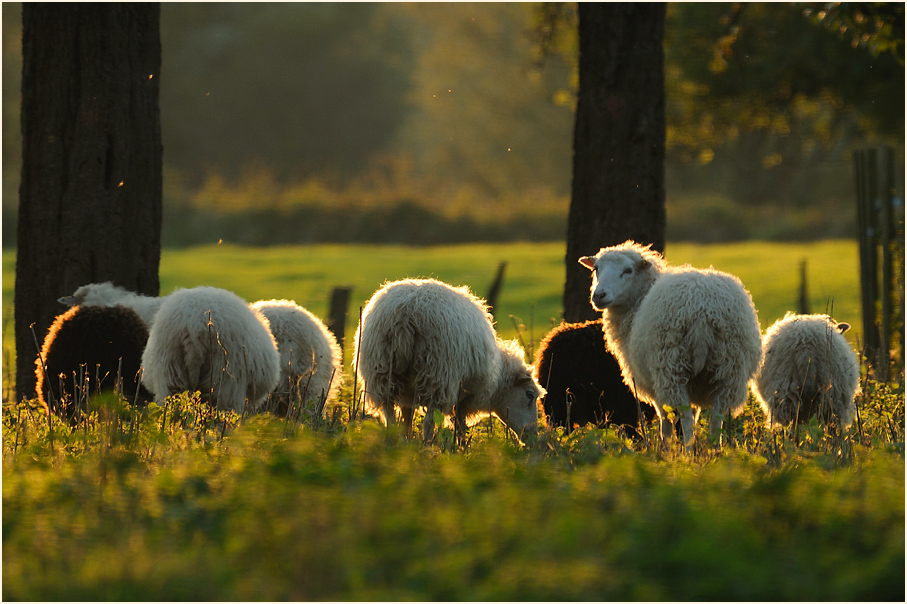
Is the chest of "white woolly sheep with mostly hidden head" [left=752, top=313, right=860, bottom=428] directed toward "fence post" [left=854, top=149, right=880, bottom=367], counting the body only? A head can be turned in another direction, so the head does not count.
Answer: yes

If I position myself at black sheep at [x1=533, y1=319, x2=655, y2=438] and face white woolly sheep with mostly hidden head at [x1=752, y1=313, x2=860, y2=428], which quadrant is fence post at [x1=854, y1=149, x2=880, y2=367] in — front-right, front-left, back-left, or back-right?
front-left

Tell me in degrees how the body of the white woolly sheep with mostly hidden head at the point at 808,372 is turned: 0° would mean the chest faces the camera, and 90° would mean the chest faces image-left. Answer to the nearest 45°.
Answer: approximately 180°

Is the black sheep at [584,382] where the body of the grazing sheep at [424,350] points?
yes

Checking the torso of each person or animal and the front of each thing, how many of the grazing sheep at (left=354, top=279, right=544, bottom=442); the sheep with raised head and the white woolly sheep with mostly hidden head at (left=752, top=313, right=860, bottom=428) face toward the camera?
0

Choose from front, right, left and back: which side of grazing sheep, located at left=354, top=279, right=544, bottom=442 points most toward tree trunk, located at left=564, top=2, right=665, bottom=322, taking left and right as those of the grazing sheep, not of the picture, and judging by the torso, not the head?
front

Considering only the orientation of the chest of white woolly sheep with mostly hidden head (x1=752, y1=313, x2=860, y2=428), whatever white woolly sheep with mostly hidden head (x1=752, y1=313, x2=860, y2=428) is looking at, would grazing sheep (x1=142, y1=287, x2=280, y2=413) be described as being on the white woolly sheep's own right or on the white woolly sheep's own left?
on the white woolly sheep's own left

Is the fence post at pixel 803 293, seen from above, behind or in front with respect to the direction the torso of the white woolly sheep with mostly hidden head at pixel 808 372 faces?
in front

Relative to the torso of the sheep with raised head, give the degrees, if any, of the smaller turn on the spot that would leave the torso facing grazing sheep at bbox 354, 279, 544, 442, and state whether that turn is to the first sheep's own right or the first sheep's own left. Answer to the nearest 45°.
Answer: approximately 45° to the first sheep's own left

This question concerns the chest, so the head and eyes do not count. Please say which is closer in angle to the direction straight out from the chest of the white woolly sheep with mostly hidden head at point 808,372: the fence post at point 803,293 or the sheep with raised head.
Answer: the fence post

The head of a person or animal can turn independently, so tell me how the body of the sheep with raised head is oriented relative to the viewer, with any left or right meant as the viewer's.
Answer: facing away from the viewer and to the left of the viewer

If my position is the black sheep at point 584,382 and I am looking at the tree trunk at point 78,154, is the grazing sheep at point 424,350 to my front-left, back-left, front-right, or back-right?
front-left
